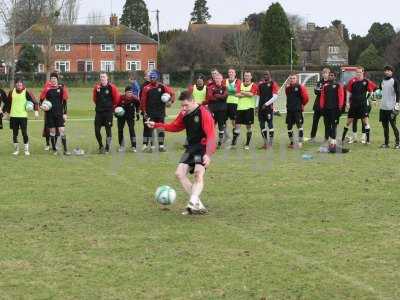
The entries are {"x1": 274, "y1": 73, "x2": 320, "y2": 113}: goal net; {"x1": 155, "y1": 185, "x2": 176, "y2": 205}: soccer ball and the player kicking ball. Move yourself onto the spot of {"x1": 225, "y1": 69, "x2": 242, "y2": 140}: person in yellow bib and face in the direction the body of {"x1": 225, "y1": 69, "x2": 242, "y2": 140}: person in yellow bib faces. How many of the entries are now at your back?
1

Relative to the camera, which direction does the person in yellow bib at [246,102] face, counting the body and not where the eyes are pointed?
toward the camera

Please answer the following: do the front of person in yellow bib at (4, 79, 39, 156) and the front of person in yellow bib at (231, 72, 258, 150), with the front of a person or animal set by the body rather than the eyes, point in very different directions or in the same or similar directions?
same or similar directions

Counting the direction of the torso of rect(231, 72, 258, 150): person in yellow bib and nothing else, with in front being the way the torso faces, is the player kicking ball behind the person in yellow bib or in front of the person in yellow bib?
in front

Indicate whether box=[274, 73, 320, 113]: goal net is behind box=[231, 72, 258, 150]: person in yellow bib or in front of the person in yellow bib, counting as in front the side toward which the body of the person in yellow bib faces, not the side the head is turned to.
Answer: behind

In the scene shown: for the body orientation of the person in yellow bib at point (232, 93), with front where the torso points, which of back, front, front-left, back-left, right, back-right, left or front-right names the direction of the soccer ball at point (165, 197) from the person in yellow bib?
front

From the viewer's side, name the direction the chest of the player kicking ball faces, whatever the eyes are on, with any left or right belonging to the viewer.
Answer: facing the viewer and to the left of the viewer

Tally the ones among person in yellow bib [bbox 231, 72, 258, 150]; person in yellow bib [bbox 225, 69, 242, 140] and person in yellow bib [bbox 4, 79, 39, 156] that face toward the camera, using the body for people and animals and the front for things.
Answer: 3

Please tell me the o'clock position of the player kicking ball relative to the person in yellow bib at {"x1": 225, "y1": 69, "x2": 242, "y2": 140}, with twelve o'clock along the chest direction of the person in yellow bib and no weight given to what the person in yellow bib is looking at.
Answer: The player kicking ball is roughly at 12 o'clock from the person in yellow bib.

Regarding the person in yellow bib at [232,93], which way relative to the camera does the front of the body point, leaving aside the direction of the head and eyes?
toward the camera

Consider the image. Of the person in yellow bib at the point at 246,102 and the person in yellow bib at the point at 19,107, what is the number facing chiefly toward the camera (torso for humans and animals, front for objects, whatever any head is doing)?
2

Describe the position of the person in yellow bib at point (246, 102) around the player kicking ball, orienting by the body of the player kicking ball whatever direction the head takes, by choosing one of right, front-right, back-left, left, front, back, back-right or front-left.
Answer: back-right

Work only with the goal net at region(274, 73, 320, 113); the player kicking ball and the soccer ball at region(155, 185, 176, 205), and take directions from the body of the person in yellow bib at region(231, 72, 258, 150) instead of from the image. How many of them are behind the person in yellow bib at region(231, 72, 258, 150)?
1

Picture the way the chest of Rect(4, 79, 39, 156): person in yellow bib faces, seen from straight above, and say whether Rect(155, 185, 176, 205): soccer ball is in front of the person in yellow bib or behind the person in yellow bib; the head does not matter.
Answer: in front

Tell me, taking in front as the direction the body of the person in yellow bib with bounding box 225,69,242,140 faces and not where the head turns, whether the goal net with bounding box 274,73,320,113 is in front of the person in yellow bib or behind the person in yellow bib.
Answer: behind

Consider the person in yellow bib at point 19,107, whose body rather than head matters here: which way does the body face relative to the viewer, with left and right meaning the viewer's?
facing the viewer

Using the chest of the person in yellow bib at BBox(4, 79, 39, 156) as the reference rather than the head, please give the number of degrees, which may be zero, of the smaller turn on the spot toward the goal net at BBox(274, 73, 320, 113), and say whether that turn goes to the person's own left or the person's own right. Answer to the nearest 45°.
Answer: approximately 135° to the person's own left
